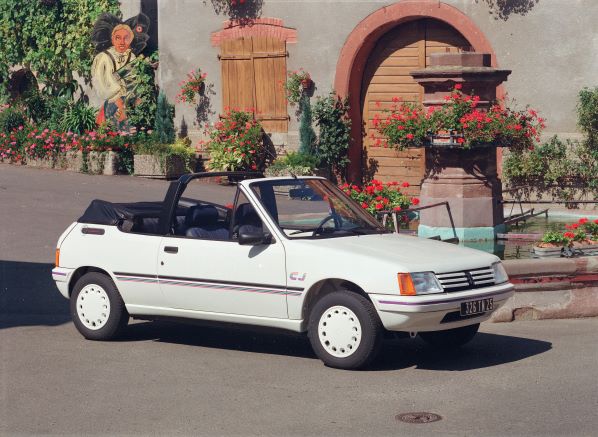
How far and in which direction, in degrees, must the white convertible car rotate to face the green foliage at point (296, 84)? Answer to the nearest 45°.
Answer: approximately 135° to its left

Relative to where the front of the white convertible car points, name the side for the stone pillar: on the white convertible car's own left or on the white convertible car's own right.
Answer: on the white convertible car's own left

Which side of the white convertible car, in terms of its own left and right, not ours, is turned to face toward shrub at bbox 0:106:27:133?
back

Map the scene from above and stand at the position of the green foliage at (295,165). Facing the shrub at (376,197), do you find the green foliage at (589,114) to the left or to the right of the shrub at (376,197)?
left

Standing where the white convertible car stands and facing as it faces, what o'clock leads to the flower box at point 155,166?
The flower box is roughly at 7 o'clock from the white convertible car.

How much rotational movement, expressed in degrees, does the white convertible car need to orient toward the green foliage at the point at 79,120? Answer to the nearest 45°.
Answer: approximately 135° to its left

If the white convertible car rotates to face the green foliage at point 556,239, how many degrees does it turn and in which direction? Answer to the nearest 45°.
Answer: approximately 90° to its left

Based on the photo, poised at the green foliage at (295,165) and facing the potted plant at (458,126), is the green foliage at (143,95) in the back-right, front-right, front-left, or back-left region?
back-right

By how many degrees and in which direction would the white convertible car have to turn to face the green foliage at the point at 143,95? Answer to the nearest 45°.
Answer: approximately 135° to its left

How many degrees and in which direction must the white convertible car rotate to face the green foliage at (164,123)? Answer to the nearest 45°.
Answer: approximately 135° to its left

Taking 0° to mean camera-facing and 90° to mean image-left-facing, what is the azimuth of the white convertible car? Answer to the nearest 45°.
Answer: approximately 315°

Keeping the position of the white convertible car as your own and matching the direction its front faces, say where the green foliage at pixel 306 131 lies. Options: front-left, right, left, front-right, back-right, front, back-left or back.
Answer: back-left

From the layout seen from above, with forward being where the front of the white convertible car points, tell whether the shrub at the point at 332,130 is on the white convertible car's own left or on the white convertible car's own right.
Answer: on the white convertible car's own left

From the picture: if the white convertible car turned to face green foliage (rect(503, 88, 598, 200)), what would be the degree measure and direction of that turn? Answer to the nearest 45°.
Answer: approximately 90° to its left
